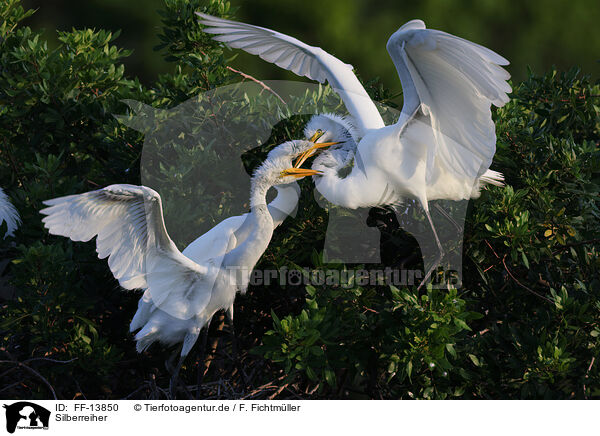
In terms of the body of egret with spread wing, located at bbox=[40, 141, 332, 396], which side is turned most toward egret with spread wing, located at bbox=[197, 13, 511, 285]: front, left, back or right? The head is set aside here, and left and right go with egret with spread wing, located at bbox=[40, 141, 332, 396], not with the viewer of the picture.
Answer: front

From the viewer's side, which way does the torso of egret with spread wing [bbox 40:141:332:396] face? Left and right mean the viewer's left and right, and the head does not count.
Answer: facing to the right of the viewer
